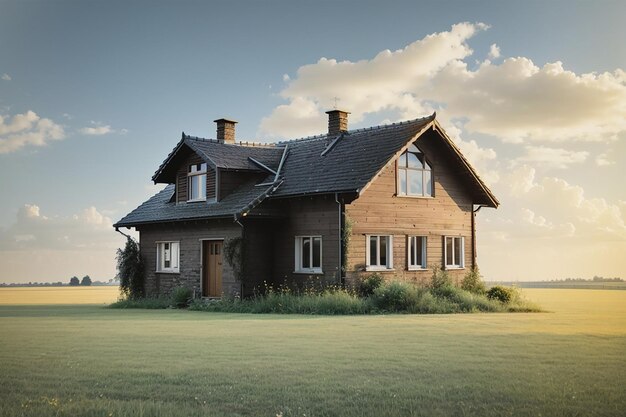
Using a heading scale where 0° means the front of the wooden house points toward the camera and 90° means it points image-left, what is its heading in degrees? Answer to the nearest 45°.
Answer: approximately 45°

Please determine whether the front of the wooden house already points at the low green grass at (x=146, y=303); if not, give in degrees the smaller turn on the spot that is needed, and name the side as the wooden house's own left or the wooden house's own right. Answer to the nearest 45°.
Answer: approximately 45° to the wooden house's own right

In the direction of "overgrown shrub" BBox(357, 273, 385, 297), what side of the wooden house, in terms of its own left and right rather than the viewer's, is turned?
left

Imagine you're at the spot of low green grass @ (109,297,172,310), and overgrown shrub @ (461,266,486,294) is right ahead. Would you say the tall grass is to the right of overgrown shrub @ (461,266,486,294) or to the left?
right

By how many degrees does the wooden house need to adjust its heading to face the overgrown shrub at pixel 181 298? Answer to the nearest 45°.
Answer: approximately 45° to its right

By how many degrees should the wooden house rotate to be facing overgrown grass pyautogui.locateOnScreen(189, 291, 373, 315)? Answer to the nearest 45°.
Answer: approximately 45° to its left

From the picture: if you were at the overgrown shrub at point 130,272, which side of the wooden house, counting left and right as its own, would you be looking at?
right

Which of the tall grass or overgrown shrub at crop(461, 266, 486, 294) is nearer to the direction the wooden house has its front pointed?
the tall grass

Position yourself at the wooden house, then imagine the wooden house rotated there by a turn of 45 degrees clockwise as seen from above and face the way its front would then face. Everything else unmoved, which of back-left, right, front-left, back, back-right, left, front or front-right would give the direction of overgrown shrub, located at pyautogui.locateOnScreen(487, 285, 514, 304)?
back
